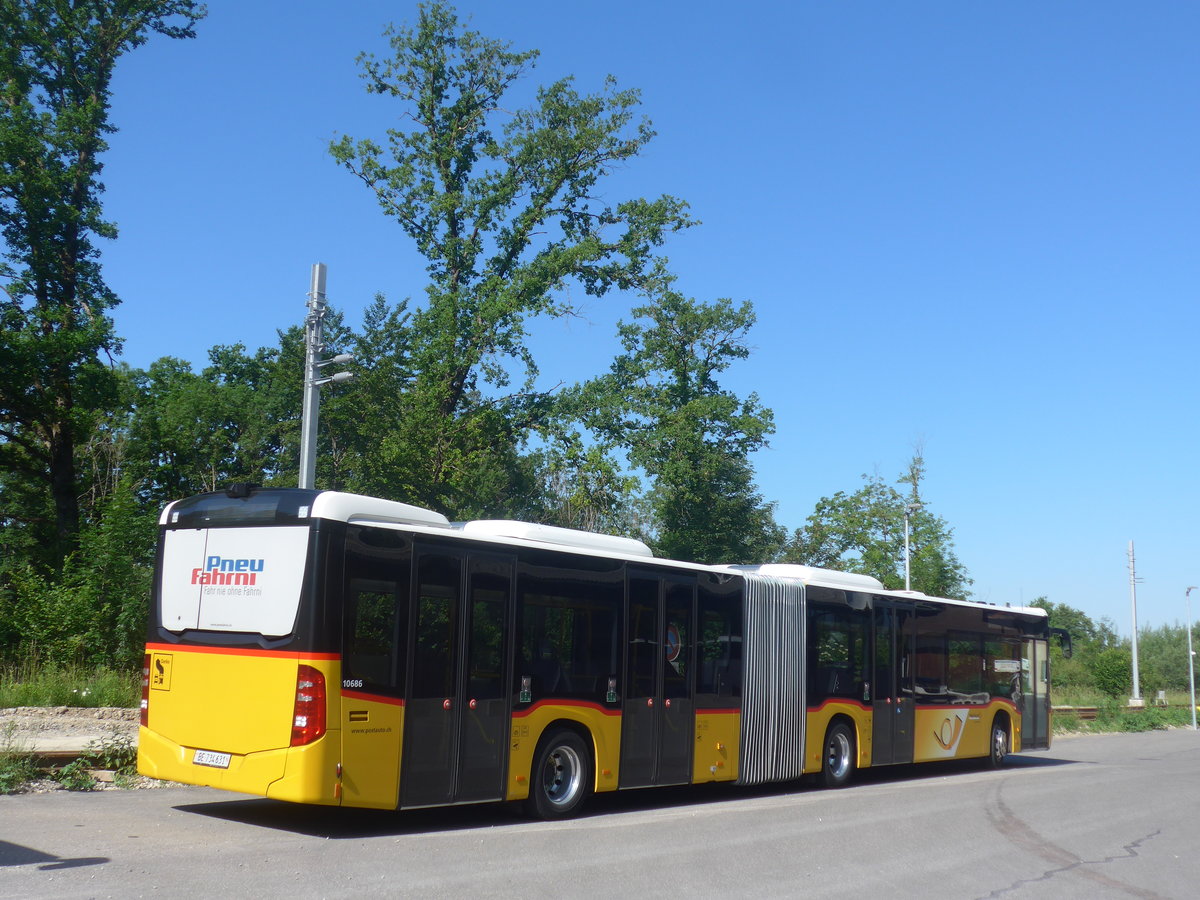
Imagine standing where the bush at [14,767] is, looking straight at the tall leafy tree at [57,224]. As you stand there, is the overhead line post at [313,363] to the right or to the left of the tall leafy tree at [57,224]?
right

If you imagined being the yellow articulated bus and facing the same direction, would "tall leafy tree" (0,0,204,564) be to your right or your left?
on your left

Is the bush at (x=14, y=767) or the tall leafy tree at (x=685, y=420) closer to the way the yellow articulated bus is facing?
the tall leafy tree

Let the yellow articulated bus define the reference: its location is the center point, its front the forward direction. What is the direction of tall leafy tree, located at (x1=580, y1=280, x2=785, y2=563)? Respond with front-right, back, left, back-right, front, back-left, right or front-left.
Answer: front-left

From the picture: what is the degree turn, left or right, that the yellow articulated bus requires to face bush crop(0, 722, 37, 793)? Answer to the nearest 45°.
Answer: approximately 135° to its left

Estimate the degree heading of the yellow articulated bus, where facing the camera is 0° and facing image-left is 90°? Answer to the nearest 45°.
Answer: approximately 225°

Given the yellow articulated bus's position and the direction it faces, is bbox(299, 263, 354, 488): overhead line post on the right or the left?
on its left

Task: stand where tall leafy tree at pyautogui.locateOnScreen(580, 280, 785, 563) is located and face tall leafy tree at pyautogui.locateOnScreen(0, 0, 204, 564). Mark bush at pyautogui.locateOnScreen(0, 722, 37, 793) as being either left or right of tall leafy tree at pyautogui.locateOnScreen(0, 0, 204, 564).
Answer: left

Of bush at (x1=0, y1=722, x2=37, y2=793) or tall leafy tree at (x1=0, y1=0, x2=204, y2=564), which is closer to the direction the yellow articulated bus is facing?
the tall leafy tree
